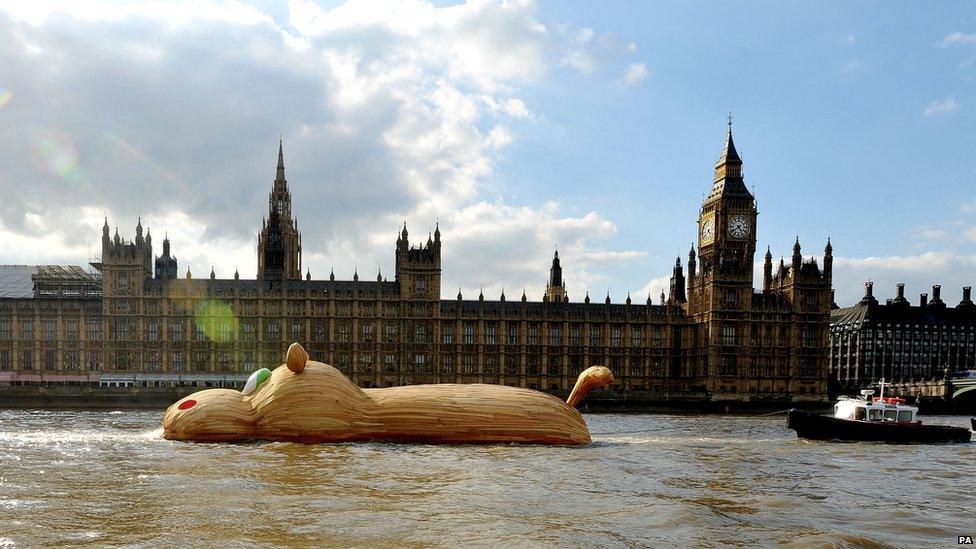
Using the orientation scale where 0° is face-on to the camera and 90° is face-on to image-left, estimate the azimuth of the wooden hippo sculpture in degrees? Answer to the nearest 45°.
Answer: approximately 90°

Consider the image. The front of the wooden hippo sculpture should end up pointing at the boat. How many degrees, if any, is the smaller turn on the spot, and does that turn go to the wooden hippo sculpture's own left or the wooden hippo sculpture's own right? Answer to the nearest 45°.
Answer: approximately 135° to the wooden hippo sculpture's own right
